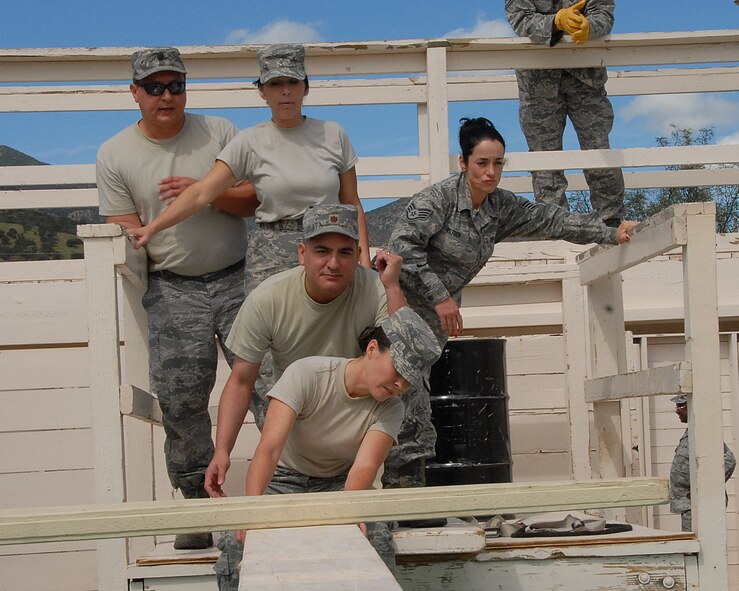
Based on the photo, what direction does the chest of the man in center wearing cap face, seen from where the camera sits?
toward the camera

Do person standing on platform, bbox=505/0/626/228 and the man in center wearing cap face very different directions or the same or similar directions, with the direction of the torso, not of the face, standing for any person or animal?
same or similar directions

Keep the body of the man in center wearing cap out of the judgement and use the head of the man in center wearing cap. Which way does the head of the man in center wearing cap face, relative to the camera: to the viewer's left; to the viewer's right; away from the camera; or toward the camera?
toward the camera

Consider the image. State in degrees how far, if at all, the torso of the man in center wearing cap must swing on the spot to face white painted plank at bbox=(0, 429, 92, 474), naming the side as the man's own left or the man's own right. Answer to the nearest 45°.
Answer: approximately 135° to the man's own right

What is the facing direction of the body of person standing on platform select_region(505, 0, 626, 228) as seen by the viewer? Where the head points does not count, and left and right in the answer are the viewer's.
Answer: facing the viewer

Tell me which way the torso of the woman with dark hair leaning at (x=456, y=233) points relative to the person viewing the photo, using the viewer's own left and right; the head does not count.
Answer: facing the viewer and to the right of the viewer

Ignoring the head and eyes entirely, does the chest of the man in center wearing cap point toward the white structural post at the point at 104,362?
no

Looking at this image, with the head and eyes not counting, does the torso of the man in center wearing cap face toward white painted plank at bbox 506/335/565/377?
no

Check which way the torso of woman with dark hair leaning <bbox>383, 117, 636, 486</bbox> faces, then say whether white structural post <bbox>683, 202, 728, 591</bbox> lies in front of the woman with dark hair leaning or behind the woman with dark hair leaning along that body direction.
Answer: in front

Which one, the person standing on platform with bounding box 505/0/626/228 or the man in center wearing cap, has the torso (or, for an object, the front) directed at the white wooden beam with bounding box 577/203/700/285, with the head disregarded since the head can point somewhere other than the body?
the person standing on platform

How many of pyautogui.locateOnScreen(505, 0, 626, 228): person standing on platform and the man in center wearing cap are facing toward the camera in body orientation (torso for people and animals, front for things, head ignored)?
2

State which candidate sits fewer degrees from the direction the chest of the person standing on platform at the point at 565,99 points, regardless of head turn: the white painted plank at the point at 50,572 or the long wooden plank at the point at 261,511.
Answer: the long wooden plank
